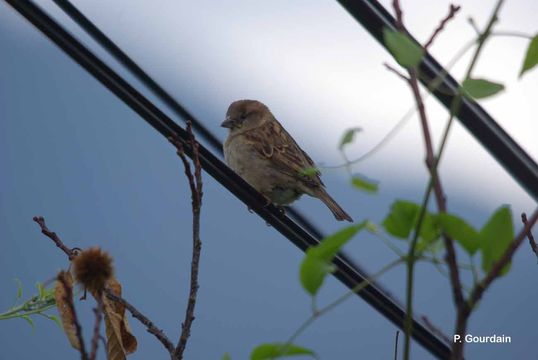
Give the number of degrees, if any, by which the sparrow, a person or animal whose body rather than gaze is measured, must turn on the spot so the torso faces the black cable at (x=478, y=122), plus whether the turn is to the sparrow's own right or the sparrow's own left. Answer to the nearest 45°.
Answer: approximately 135° to the sparrow's own left

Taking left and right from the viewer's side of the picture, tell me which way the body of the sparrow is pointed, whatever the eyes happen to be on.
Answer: facing to the left of the viewer
